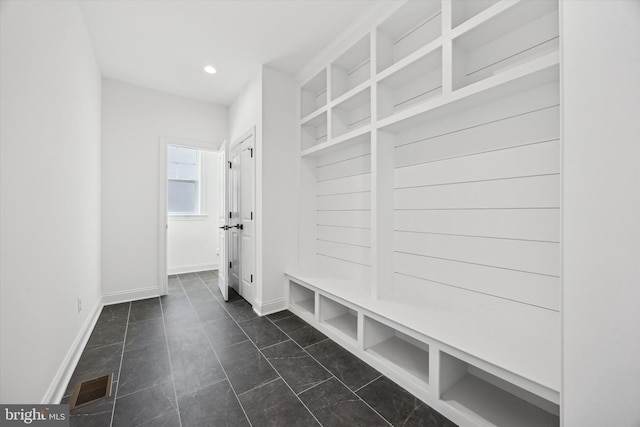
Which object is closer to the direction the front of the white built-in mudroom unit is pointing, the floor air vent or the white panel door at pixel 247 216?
the floor air vent

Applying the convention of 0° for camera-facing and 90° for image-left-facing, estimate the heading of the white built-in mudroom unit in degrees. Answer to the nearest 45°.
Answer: approximately 45°

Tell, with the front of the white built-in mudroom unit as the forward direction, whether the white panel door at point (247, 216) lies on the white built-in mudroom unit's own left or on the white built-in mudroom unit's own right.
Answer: on the white built-in mudroom unit's own right

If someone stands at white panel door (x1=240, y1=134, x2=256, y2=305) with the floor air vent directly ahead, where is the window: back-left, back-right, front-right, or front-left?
back-right

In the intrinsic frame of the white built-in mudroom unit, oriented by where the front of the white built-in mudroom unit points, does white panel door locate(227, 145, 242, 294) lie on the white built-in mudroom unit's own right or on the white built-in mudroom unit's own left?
on the white built-in mudroom unit's own right

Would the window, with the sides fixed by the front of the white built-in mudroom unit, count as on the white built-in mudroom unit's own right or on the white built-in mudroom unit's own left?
on the white built-in mudroom unit's own right

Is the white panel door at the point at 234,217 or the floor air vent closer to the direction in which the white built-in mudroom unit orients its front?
the floor air vent

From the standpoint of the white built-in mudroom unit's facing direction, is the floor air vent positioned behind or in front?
in front
